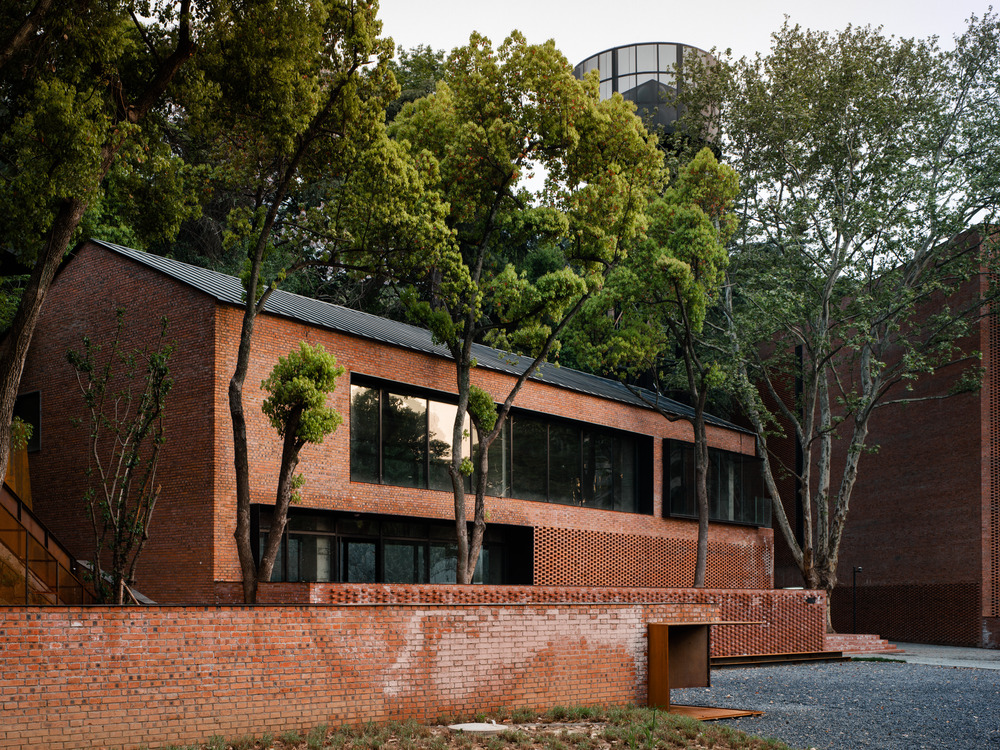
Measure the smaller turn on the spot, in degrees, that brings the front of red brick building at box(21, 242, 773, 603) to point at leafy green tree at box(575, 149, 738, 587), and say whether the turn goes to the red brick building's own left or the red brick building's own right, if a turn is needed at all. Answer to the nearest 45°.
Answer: approximately 90° to the red brick building's own left

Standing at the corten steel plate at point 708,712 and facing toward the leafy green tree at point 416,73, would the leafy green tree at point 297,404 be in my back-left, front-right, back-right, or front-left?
front-left

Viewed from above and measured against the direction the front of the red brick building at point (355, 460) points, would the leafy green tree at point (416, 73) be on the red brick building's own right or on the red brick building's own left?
on the red brick building's own left

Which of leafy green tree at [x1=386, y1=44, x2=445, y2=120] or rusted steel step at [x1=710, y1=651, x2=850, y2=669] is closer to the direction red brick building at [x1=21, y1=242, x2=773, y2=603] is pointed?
the rusted steel step

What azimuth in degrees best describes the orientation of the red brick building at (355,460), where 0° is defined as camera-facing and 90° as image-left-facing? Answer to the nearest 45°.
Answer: approximately 315°

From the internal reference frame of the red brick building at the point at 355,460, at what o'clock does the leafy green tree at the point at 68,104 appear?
The leafy green tree is roughly at 2 o'clock from the red brick building.
